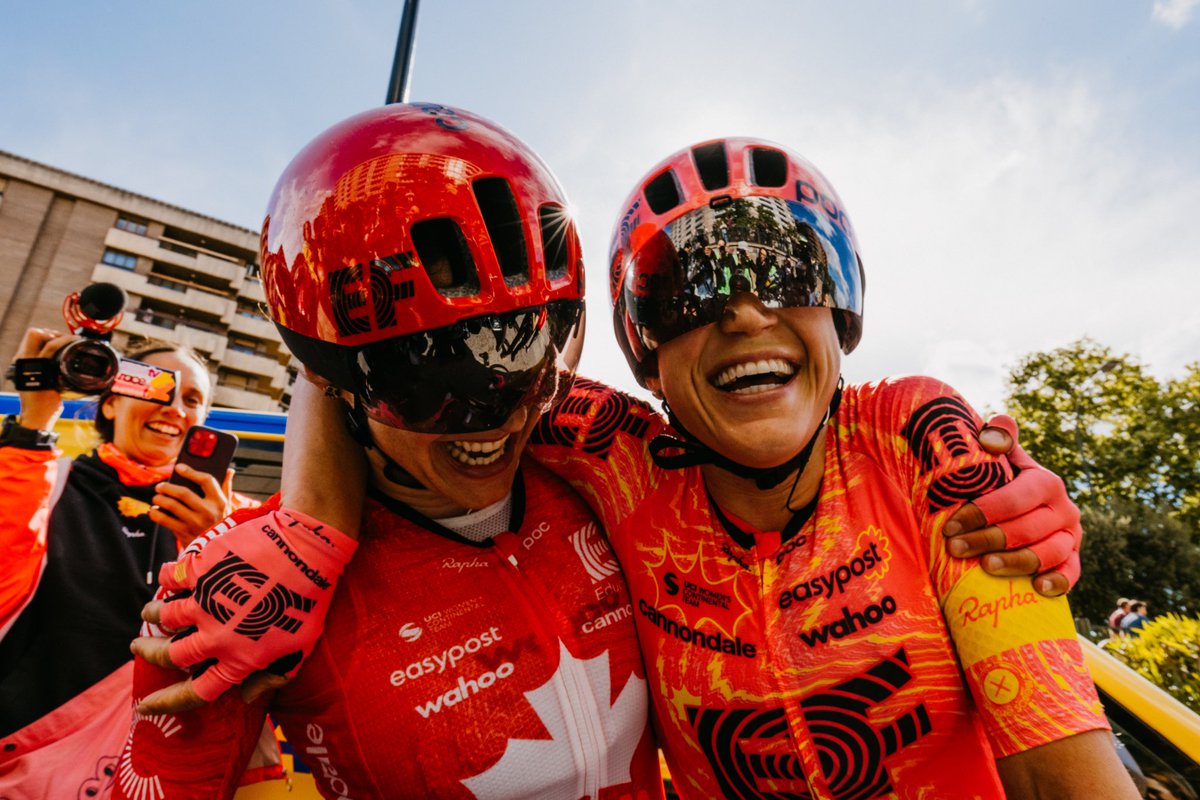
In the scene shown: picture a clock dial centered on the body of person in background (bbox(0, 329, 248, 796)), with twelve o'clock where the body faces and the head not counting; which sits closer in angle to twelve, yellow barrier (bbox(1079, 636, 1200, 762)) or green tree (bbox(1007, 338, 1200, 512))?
the yellow barrier

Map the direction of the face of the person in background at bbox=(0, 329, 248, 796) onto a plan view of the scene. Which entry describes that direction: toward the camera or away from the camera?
toward the camera

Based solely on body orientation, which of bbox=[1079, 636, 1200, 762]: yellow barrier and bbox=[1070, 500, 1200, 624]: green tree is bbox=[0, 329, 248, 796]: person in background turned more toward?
the yellow barrier

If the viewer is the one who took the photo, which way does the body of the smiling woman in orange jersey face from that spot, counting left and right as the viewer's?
facing the viewer

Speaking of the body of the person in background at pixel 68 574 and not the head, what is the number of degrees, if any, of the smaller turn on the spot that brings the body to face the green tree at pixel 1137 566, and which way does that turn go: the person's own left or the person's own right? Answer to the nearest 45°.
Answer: approximately 45° to the person's own left

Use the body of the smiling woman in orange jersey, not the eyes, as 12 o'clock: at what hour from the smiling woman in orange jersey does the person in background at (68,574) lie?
The person in background is roughly at 3 o'clock from the smiling woman in orange jersey.

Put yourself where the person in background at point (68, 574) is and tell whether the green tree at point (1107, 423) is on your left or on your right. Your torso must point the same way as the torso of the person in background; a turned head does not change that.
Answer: on your left

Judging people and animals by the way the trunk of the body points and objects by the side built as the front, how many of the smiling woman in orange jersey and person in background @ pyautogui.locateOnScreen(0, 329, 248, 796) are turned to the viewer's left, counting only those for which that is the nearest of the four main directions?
0

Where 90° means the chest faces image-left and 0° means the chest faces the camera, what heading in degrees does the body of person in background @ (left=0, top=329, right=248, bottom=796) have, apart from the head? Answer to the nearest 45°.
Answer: approximately 315°

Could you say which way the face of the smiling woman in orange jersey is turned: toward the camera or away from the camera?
toward the camera
